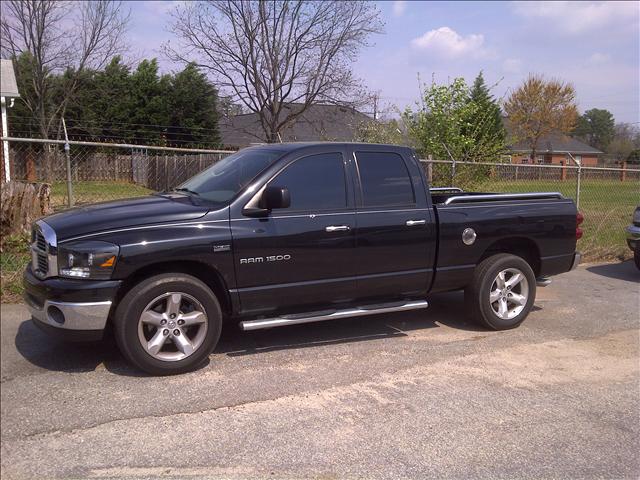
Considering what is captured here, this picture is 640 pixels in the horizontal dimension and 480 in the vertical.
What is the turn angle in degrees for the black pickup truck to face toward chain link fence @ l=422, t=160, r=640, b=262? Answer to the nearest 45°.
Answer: approximately 180°

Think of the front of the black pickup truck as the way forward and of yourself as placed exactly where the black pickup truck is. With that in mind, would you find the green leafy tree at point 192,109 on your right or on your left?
on your right

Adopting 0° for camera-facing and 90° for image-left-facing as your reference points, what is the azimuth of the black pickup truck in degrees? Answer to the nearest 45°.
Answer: approximately 45°

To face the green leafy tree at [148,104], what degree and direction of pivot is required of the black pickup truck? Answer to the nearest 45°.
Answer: approximately 135° to its right

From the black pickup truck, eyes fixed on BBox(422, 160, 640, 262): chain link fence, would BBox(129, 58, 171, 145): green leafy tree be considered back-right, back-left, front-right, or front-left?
front-left
